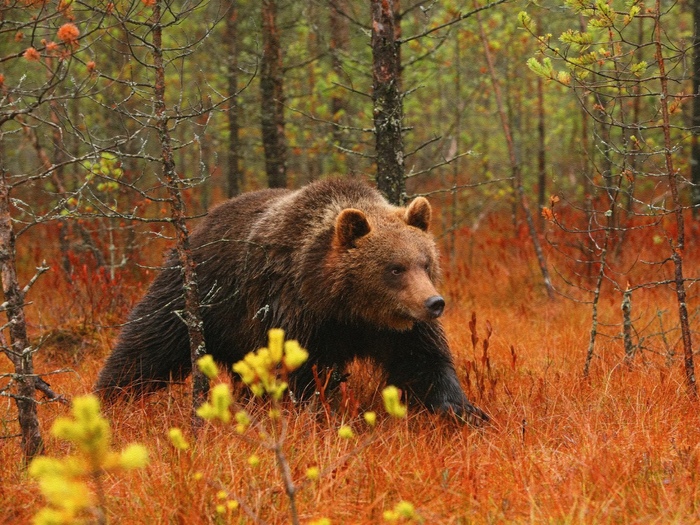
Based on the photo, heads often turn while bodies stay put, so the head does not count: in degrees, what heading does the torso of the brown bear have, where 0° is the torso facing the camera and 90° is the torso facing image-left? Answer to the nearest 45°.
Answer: approximately 315°

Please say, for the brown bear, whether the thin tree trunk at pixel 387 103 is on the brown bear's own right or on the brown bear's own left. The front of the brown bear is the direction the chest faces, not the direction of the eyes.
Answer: on the brown bear's own left

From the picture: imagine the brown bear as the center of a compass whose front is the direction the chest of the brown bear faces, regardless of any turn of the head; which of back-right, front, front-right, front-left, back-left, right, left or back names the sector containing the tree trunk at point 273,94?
back-left

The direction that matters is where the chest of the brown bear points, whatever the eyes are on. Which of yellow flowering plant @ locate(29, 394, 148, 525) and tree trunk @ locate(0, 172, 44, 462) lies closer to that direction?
the yellow flowering plant

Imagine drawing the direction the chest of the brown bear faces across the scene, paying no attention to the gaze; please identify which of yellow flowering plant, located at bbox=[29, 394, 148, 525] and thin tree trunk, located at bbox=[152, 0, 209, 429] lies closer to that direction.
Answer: the yellow flowering plant

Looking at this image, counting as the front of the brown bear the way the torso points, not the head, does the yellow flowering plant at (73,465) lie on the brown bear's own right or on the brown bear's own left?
on the brown bear's own right

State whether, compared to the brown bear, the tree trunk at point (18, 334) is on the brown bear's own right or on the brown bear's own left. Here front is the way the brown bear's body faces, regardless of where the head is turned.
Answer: on the brown bear's own right
